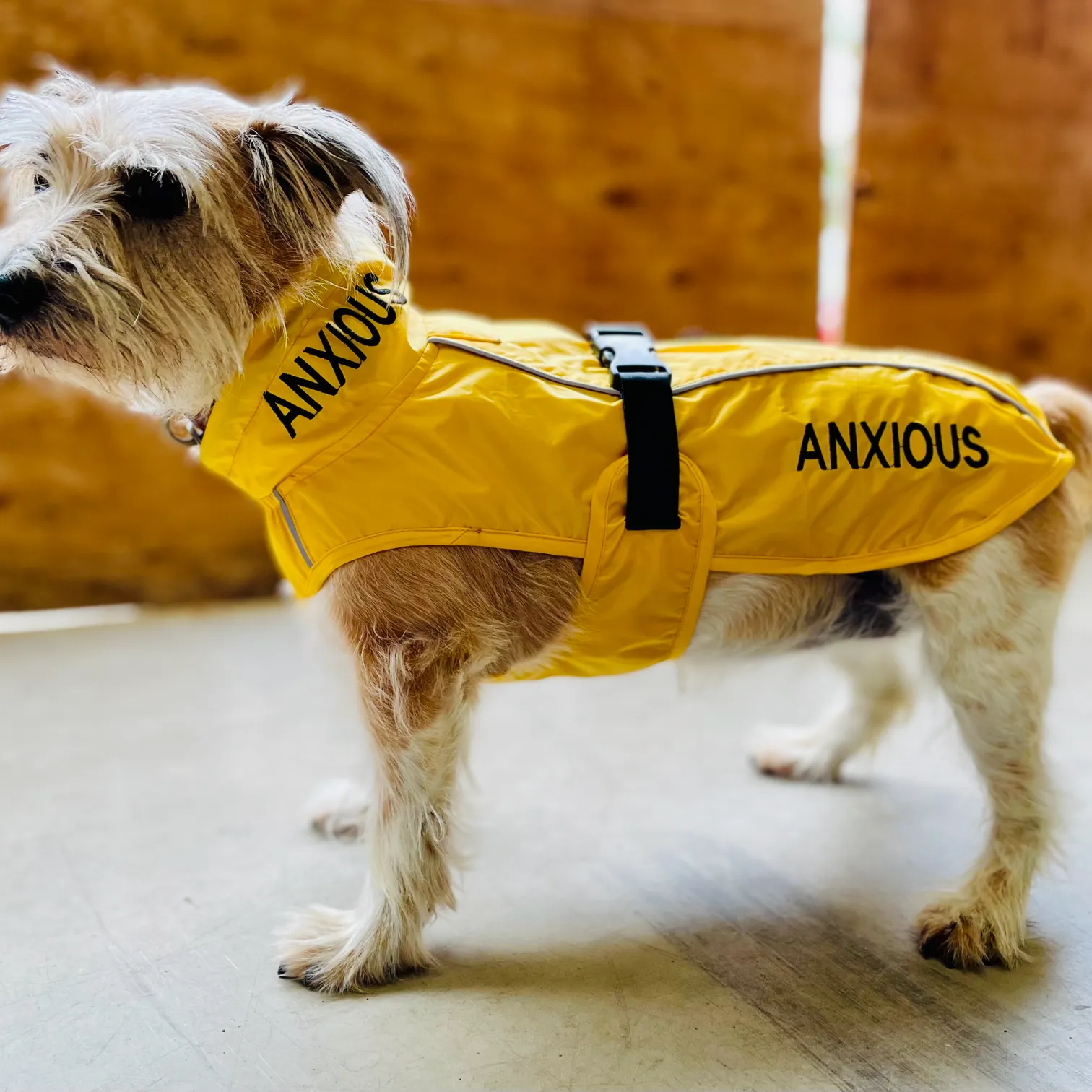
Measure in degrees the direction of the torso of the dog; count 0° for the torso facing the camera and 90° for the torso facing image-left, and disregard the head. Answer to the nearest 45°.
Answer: approximately 90°
